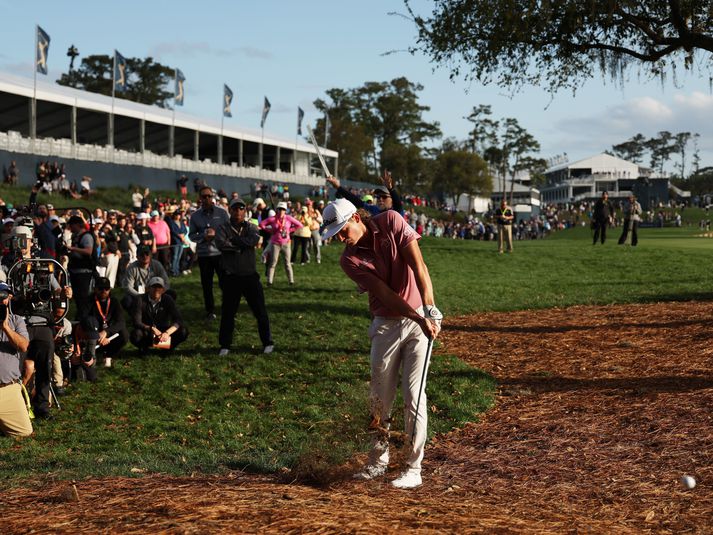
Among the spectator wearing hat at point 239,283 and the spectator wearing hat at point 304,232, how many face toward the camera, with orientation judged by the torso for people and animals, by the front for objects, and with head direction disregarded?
2

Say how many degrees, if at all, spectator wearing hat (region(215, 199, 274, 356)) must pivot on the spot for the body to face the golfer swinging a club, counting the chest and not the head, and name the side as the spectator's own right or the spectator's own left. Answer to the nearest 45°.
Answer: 0° — they already face them

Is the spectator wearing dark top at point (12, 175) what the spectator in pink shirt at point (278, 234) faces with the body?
no

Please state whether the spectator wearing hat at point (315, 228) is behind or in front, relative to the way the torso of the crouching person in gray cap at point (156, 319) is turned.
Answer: behind

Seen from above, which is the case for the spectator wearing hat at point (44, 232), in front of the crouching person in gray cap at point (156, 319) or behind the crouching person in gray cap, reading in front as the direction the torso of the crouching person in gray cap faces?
behind

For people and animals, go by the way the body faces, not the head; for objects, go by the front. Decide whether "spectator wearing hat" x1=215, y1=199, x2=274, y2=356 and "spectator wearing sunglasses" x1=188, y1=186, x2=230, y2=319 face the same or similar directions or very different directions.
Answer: same or similar directions

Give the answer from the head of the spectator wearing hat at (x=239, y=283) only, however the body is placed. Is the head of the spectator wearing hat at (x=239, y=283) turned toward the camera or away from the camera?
toward the camera

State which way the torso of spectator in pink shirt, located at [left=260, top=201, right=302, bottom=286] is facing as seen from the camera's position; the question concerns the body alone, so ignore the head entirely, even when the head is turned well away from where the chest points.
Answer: toward the camera

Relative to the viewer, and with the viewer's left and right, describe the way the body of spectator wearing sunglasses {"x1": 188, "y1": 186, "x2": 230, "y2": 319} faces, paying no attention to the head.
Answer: facing the viewer

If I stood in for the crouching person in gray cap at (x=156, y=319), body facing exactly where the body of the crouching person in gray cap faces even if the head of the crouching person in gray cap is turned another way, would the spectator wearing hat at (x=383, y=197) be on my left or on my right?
on my left

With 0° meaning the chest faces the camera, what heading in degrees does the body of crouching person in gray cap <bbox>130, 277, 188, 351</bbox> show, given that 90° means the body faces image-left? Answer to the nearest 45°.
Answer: approximately 0°

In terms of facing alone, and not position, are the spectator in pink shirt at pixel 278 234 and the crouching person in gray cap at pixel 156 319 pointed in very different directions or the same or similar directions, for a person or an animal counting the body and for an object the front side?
same or similar directions
